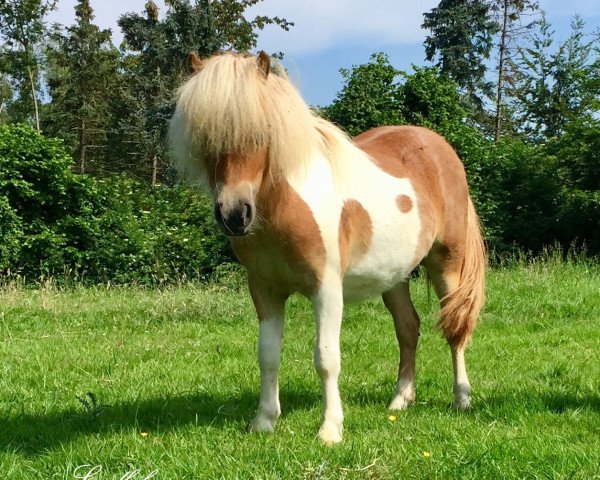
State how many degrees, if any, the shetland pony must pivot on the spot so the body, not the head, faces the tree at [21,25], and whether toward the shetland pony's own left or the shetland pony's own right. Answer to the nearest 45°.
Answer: approximately 90° to the shetland pony's own right

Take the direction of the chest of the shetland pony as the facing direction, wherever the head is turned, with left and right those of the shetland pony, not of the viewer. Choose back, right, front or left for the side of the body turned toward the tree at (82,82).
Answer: right

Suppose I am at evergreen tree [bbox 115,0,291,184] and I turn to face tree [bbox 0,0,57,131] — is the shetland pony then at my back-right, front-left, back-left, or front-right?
back-left

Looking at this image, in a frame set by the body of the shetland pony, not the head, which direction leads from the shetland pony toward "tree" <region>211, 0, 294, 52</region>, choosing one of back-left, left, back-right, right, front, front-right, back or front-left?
back-right

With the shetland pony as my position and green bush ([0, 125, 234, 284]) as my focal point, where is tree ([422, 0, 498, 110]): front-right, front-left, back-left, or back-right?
front-right

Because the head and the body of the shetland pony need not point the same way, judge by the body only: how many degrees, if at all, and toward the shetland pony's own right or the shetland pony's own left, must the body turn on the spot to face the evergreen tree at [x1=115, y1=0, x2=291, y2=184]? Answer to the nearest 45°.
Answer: approximately 135° to the shetland pony's own right

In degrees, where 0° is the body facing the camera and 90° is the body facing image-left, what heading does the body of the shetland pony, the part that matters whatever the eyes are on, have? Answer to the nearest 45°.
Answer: approximately 45°

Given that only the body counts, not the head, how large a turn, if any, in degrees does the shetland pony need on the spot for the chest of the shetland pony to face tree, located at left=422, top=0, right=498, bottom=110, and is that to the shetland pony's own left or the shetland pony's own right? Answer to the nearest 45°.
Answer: approximately 135° to the shetland pony's own right

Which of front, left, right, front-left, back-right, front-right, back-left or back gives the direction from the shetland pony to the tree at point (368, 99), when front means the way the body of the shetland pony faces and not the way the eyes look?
back-right

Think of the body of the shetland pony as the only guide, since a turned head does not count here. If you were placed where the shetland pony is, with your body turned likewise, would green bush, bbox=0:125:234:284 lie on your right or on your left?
on your right
